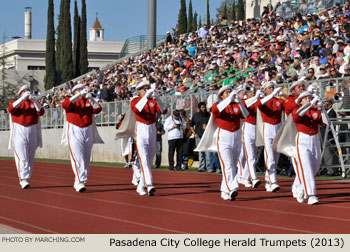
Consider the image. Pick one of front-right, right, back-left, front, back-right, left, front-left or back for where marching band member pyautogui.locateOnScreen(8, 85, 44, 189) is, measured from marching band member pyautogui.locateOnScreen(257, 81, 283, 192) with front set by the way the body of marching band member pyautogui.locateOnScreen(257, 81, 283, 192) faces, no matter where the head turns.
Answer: back-right

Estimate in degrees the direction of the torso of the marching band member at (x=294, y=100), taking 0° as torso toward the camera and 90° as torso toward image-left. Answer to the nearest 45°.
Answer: approximately 315°

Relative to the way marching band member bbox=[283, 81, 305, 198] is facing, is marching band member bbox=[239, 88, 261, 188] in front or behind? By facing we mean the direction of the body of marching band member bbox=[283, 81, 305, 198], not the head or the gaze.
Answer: behind

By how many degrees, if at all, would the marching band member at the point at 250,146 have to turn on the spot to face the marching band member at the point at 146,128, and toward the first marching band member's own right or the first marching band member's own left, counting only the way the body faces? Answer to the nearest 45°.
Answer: approximately 90° to the first marching band member's own right

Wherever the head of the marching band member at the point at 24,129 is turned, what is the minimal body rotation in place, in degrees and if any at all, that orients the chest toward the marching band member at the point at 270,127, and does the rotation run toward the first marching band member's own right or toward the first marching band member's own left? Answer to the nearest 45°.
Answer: approximately 45° to the first marching band member's own left

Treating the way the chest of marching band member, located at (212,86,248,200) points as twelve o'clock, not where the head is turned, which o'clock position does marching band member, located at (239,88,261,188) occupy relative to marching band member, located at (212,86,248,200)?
marching band member, located at (239,88,261,188) is roughly at 8 o'clock from marching band member, located at (212,86,248,200).

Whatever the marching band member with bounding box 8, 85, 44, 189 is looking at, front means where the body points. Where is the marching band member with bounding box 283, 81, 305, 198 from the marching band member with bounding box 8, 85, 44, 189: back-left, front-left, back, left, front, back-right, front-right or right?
front-left
